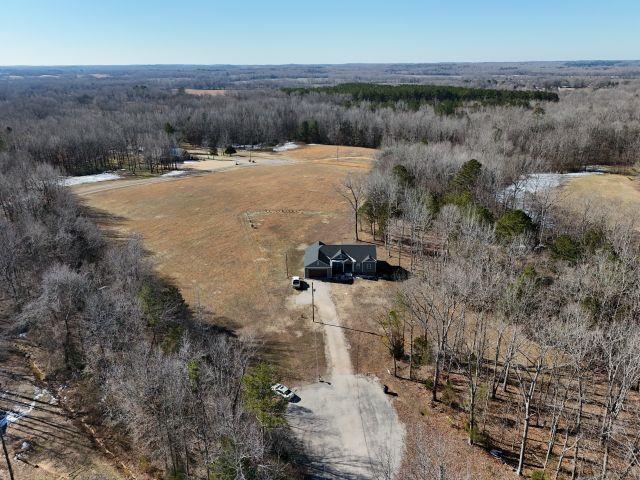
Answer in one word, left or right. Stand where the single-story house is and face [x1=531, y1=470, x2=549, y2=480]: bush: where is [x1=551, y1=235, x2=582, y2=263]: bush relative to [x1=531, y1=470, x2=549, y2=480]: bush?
left

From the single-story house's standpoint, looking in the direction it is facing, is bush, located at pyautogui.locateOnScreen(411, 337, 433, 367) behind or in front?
in front

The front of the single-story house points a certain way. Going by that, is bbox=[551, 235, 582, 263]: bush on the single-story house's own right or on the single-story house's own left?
on the single-story house's own left

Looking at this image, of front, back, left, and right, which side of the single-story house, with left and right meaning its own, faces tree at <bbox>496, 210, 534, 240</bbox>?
left

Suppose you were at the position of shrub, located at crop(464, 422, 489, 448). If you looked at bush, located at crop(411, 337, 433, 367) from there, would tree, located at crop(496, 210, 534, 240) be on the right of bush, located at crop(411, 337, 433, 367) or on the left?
right

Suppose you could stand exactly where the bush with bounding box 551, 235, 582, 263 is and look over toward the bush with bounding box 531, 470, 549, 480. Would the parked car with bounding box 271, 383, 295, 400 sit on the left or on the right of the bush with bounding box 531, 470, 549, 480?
right

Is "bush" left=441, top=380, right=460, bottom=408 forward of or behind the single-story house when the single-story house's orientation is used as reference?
forward

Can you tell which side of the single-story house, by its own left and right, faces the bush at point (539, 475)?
front

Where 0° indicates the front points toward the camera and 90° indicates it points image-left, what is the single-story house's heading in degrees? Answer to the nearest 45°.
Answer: approximately 0°

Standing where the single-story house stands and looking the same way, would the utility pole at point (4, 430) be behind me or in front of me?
in front
